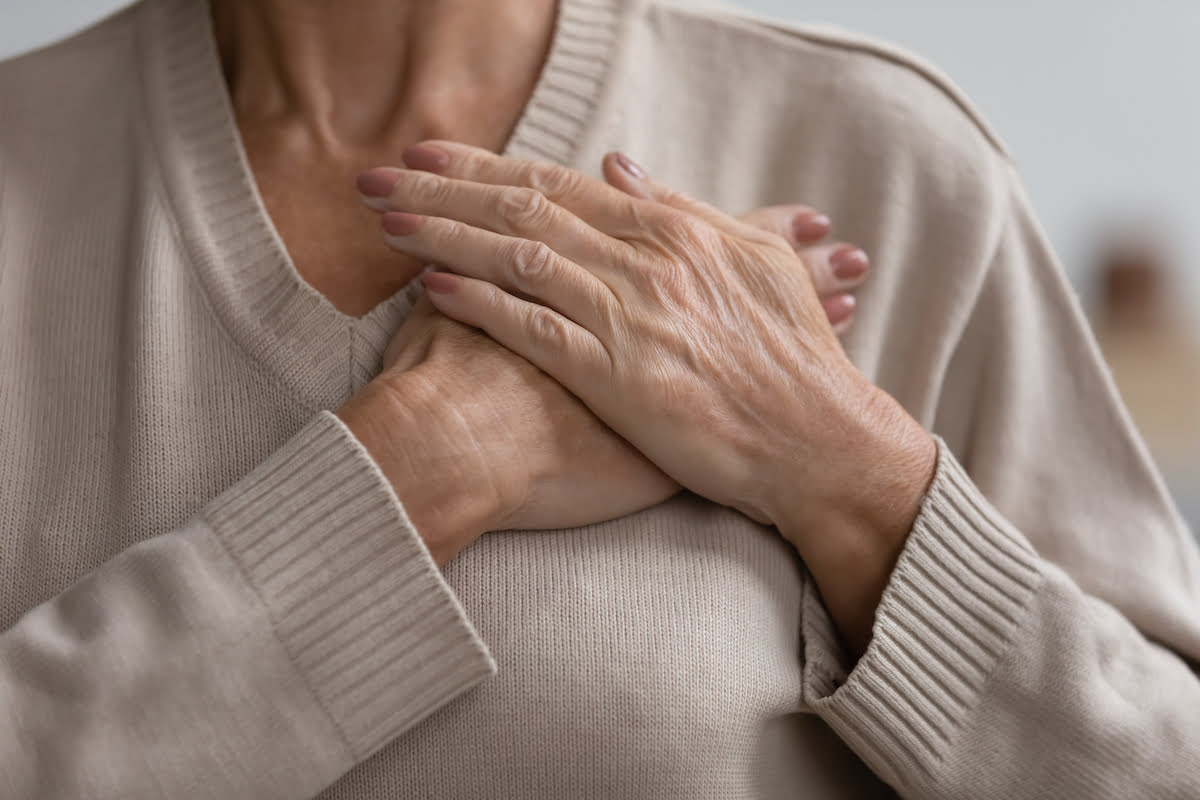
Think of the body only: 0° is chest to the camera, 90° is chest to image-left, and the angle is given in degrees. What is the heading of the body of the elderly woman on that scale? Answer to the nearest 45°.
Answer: approximately 0°

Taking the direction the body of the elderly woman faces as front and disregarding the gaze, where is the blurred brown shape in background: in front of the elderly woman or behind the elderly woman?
behind
